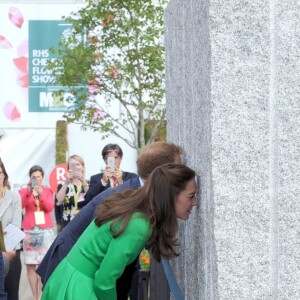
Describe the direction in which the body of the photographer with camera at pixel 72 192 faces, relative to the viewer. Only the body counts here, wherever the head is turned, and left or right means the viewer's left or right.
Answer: facing the viewer

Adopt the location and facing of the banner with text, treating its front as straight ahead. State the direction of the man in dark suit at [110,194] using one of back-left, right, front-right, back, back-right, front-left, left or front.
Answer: front

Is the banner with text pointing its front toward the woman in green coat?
yes

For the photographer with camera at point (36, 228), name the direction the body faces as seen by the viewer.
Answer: toward the camera

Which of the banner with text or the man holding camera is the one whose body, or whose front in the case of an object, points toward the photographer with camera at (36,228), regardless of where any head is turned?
the banner with text

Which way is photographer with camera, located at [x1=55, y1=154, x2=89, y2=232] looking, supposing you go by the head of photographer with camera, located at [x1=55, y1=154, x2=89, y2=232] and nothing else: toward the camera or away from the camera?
toward the camera

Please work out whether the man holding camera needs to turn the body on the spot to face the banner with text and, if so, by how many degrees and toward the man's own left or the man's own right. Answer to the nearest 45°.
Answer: approximately 180°

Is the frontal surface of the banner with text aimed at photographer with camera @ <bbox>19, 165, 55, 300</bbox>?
yes

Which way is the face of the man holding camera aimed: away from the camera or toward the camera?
toward the camera

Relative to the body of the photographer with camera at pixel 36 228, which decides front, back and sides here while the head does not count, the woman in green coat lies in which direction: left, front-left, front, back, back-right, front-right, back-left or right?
front

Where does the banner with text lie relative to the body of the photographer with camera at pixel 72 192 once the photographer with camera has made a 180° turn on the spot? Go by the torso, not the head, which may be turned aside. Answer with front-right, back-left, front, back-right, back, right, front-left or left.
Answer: front

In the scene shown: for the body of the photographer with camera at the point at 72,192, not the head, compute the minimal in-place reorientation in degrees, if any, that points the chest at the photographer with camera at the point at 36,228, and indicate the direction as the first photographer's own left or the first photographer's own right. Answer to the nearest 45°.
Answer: approximately 90° to the first photographer's own right

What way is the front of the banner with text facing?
toward the camera
